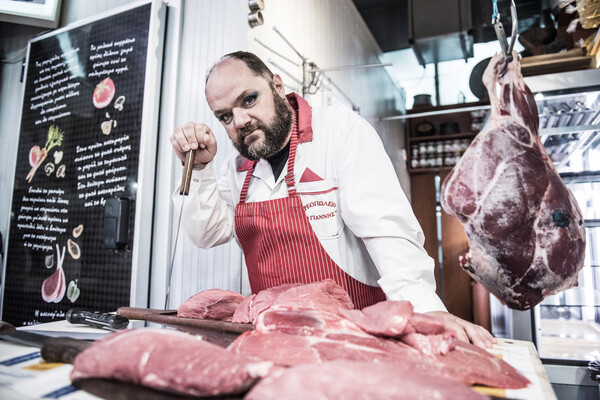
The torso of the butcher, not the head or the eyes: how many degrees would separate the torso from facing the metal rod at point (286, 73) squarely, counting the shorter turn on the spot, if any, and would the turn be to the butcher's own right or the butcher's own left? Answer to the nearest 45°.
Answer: approximately 135° to the butcher's own right

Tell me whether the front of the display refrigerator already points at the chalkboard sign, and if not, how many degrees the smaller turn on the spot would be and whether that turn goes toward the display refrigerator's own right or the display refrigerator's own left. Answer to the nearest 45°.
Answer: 0° — it already faces it

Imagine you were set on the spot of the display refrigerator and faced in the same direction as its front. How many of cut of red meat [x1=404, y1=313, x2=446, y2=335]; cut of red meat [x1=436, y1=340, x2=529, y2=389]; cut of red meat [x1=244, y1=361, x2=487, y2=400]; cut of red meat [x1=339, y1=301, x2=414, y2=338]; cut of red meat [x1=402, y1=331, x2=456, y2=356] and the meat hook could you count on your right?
0

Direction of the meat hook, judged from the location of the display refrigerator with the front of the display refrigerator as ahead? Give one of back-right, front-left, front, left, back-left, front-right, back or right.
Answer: front-left

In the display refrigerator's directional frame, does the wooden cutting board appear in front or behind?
in front

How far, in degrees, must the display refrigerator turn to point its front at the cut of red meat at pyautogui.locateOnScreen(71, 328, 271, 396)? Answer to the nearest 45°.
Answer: approximately 45° to its left

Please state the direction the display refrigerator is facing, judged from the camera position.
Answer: facing the viewer and to the left of the viewer

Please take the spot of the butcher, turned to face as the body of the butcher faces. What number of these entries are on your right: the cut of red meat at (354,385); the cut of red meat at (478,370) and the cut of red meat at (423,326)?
0

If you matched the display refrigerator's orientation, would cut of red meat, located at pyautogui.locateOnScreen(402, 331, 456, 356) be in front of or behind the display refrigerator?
in front

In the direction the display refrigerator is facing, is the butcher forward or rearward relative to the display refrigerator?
forward

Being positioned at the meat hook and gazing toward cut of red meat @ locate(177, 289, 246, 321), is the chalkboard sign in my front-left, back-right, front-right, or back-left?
front-right

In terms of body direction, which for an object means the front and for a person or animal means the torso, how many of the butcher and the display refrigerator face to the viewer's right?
0

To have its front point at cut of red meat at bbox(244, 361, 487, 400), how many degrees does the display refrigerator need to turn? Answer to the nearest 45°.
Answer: approximately 45° to its left
